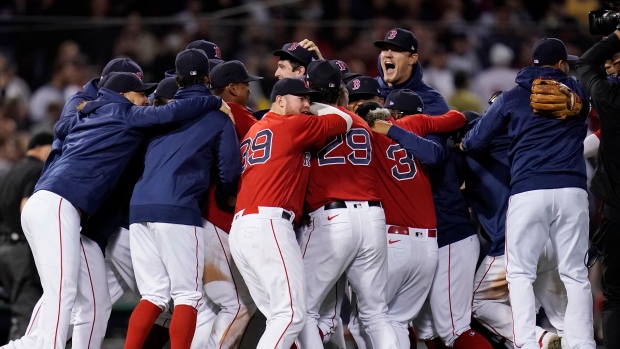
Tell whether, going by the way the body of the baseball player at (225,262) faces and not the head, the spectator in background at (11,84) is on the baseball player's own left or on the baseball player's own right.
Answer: on the baseball player's own left

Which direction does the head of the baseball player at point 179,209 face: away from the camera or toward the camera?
away from the camera

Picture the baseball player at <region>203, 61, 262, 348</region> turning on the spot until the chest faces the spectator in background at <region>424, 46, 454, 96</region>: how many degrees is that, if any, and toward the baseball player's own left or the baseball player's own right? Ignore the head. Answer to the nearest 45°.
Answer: approximately 45° to the baseball player's own left

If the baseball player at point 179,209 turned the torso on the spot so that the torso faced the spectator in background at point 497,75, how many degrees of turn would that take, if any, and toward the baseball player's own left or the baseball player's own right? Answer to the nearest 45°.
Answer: approximately 45° to the baseball player's own right

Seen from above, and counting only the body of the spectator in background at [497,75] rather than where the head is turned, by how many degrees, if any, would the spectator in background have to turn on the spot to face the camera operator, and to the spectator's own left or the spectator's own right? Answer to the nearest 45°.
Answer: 0° — they already face them

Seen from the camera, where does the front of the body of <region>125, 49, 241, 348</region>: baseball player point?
away from the camera

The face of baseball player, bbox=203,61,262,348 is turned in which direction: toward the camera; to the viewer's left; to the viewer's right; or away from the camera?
to the viewer's right

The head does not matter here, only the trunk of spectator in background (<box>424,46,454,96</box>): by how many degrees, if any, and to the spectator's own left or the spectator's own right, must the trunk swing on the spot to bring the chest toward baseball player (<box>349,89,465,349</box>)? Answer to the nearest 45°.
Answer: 0° — they already face them

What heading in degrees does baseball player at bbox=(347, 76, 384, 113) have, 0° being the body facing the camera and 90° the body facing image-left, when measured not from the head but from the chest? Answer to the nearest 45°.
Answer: approximately 45°

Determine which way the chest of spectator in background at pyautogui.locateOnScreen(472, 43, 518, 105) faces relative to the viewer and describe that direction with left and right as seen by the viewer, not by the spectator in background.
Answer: facing the viewer

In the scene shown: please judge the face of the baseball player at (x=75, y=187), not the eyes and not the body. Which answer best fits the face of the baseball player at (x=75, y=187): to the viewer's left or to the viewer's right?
to the viewer's right

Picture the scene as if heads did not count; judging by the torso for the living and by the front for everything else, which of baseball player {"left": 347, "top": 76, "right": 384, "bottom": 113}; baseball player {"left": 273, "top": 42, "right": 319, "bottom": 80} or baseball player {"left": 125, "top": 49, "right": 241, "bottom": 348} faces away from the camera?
baseball player {"left": 125, "top": 49, "right": 241, "bottom": 348}

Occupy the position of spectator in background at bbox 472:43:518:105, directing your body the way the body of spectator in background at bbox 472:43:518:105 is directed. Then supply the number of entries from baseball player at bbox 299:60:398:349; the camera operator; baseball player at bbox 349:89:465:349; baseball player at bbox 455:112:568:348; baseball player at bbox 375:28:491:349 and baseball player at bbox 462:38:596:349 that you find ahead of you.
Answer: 6
